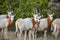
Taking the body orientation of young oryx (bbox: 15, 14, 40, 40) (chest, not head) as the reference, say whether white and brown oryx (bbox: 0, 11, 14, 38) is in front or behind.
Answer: behind

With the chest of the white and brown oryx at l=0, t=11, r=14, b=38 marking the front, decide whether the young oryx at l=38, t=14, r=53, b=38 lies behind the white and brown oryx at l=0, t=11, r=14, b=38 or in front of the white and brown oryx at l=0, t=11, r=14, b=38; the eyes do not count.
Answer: in front

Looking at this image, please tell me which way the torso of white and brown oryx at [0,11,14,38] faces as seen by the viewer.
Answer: to the viewer's right

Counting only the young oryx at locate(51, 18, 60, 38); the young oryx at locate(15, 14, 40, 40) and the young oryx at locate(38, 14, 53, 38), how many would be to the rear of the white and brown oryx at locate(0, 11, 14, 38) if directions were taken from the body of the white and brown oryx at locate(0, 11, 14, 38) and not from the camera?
0

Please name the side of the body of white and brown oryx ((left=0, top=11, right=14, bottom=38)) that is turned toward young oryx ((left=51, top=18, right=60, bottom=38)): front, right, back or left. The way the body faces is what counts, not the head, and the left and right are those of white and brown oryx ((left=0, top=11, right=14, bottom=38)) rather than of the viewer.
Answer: front

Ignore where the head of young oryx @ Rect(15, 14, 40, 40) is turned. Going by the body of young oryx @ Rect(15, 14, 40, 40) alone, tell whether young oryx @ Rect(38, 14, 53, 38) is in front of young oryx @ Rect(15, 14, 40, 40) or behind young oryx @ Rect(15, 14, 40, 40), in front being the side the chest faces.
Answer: in front

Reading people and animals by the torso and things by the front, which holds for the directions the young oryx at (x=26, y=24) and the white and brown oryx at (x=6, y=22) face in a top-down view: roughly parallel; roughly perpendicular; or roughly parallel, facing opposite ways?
roughly parallel
